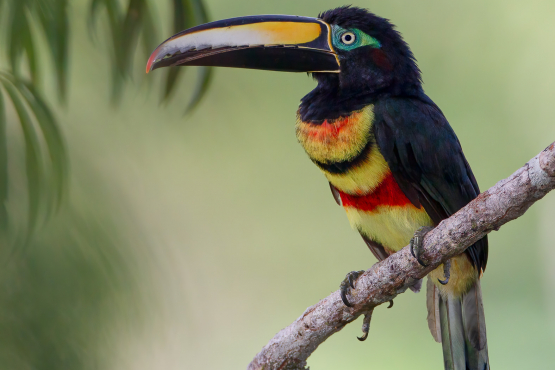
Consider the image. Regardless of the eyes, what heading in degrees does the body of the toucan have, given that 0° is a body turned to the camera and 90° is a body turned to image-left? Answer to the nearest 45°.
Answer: approximately 45°

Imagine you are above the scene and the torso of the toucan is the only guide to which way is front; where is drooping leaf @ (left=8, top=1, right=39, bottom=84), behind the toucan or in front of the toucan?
in front

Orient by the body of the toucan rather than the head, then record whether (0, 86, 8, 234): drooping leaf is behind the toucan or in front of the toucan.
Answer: in front
